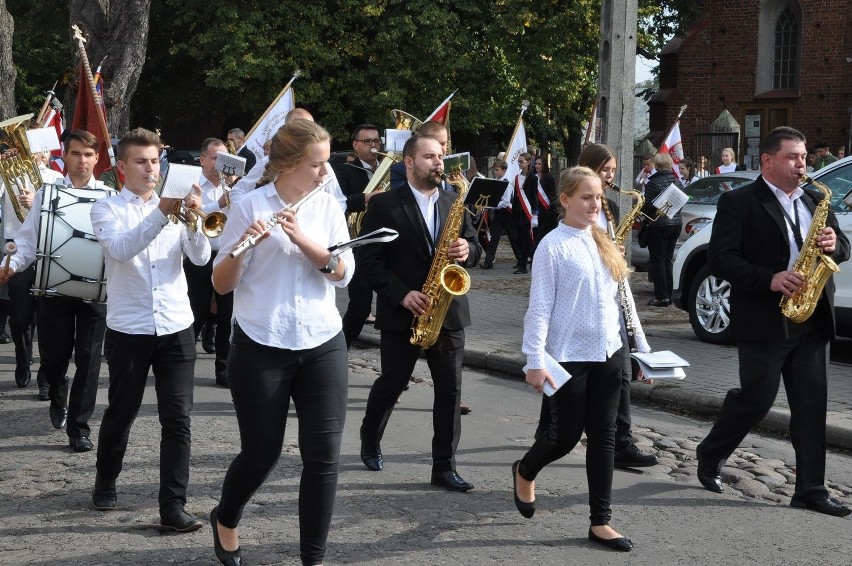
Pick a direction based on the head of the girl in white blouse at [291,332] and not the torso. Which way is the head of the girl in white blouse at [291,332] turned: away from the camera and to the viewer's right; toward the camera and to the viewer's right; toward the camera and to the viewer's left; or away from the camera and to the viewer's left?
toward the camera and to the viewer's right

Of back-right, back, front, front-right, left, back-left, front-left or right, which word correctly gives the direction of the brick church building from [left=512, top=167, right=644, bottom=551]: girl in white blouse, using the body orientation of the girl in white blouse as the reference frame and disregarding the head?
back-left

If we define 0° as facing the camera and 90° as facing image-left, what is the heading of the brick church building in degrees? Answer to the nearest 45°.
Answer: approximately 0°

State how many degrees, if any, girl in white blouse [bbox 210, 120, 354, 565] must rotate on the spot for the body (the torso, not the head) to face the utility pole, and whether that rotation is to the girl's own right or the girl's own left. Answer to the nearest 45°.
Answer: approximately 90° to the girl's own left

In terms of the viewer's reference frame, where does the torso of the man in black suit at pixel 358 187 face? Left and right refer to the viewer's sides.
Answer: facing the viewer and to the right of the viewer

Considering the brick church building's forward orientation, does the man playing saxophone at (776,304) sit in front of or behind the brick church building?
in front

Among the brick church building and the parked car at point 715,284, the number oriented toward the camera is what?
1

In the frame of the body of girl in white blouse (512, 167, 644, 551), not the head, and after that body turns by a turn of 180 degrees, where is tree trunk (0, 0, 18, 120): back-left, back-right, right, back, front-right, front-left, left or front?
front
